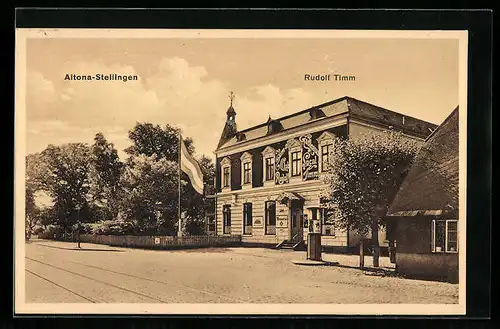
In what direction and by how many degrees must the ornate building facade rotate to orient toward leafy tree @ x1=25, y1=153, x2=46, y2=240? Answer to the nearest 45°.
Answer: approximately 45° to its right

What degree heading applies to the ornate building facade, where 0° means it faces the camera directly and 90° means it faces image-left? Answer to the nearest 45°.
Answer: approximately 45°

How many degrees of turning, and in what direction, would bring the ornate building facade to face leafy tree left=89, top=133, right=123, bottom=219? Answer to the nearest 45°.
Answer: approximately 45° to its right
